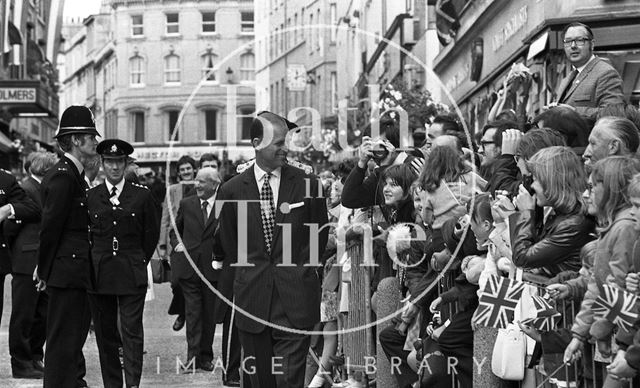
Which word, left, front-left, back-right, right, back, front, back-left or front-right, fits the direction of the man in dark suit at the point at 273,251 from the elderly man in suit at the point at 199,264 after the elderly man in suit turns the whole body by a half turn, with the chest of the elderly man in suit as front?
back

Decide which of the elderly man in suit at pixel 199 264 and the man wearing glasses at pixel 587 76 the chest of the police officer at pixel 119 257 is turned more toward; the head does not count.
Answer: the man wearing glasses

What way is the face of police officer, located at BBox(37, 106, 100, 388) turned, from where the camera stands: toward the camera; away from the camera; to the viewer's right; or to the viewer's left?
to the viewer's right

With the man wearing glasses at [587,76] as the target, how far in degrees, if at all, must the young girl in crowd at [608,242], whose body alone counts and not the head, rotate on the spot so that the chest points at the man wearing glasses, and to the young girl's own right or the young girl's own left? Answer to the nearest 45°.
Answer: approximately 90° to the young girl's own right

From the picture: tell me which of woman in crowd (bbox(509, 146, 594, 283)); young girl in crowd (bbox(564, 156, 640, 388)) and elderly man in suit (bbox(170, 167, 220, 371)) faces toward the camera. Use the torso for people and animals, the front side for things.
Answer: the elderly man in suit

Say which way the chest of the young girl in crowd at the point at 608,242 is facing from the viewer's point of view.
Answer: to the viewer's left

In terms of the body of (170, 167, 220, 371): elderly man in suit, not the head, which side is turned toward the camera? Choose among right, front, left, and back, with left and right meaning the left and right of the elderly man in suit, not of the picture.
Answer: front

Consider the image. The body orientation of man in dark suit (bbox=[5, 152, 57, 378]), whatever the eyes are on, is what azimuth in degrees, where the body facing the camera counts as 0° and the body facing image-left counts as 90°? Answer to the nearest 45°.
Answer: approximately 270°

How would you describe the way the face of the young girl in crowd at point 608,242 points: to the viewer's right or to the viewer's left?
to the viewer's left

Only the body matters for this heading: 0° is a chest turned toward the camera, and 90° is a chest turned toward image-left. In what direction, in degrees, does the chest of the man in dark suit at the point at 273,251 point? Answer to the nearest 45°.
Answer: approximately 0°
